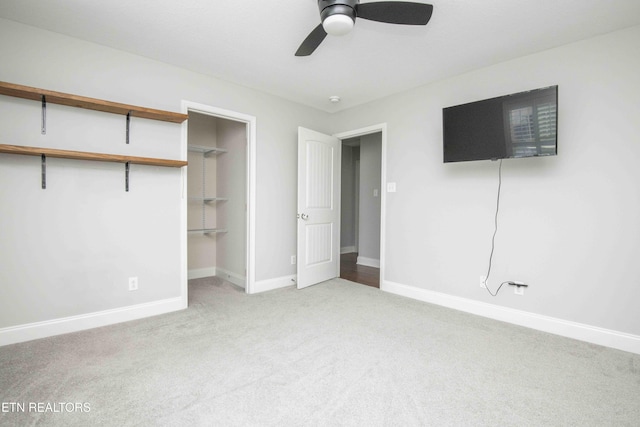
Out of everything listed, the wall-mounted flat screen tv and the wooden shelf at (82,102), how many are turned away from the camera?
0

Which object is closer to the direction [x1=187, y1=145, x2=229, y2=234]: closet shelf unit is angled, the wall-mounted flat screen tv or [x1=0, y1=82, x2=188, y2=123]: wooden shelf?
the wall-mounted flat screen tv

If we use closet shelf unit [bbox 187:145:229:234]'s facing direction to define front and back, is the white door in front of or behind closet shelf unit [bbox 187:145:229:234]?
in front

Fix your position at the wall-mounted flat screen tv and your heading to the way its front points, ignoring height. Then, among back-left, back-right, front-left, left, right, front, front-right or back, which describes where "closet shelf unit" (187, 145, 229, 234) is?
front-right

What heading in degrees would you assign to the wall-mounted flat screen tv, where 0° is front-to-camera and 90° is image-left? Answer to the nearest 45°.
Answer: approximately 45°

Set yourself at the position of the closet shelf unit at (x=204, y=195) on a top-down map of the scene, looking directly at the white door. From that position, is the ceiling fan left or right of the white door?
right

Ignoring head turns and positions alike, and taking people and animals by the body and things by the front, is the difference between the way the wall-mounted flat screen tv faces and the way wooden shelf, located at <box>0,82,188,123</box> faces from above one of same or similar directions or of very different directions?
very different directions

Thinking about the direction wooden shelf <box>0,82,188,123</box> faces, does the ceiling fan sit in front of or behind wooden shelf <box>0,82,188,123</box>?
in front

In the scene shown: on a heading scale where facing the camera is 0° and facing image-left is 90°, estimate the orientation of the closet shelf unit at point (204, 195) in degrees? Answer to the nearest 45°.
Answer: approximately 315°

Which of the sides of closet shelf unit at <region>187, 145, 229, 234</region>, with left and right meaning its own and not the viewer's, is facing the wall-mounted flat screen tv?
front

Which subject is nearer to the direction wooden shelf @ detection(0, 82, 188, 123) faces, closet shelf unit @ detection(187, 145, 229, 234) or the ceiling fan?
the ceiling fan

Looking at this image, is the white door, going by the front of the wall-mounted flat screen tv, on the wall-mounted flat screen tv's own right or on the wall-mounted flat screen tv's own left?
on the wall-mounted flat screen tv's own right

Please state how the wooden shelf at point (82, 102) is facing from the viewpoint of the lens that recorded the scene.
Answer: facing the viewer and to the right of the viewer

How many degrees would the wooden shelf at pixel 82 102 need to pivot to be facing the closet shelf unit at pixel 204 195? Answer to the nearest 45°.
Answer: approximately 90° to its left
